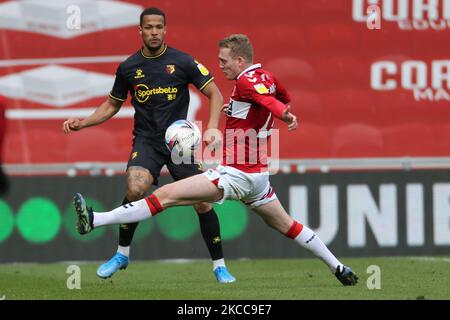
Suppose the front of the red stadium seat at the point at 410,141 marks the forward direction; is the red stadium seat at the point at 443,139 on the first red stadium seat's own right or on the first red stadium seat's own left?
on the first red stadium seat's own left

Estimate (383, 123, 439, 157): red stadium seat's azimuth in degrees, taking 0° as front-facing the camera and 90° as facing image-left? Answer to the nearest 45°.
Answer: approximately 0°

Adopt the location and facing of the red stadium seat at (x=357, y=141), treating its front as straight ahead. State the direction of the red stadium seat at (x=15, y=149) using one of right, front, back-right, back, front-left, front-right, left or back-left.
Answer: right

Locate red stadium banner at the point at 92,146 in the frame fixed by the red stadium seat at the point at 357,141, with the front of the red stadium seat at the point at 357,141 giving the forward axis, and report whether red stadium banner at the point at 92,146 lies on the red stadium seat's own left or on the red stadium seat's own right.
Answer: on the red stadium seat's own right

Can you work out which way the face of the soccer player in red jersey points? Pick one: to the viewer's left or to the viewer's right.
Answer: to the viewer's left

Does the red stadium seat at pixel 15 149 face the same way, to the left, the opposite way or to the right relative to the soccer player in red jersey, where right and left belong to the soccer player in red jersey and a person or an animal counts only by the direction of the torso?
to the left

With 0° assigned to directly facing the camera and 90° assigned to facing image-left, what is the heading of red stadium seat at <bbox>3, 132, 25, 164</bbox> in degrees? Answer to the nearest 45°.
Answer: approximately 0°

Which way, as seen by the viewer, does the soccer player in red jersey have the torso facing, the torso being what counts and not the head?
to the viewer's left

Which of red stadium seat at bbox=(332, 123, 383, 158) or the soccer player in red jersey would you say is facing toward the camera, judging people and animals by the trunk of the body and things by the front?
the red stadium seat

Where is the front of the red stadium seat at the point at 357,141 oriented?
toward the camera
